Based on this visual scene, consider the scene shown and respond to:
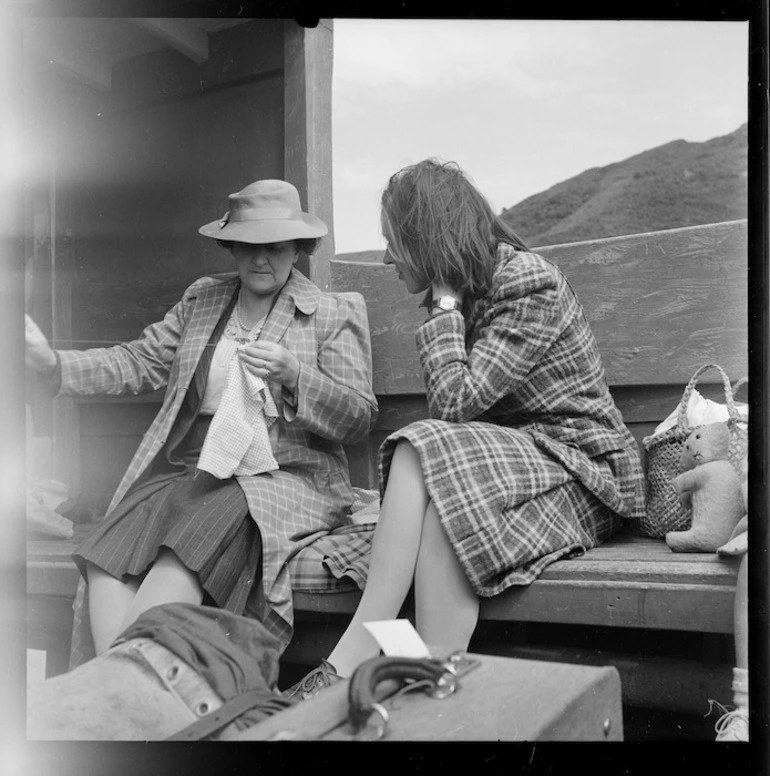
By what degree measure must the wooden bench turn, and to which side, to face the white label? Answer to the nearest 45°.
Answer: approximately 45° to its right

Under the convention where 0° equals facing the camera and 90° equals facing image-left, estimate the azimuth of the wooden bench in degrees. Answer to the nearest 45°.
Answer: approximately 0°

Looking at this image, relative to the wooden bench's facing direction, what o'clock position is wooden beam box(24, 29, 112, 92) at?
The wooden beam is roughly at 3 o'clock from the wooden bench.

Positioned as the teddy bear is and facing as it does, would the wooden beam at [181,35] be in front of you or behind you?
in front

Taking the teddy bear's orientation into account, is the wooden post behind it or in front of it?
in front
